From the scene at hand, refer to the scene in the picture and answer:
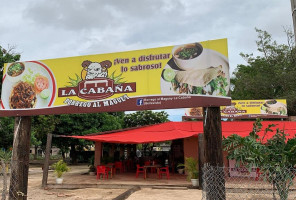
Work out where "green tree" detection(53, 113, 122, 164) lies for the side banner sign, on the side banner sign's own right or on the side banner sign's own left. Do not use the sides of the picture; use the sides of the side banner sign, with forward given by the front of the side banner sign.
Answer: on the side banner sign's own right

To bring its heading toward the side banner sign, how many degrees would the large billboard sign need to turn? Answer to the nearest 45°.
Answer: approximately 135° to its left

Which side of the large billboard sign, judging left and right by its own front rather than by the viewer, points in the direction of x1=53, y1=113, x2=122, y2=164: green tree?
back

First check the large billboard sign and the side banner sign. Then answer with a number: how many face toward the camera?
2

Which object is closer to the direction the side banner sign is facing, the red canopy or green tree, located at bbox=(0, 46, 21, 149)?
the red canopy

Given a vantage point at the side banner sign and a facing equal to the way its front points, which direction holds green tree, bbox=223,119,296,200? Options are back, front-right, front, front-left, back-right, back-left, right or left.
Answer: front

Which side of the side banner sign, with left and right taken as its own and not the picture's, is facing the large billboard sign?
front

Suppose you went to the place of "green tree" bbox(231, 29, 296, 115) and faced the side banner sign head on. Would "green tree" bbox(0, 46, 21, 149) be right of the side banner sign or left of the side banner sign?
right

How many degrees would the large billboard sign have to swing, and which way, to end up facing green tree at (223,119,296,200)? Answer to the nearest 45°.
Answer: approximately 45° to its left

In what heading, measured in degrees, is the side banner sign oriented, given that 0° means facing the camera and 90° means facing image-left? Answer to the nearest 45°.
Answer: approximately 0°

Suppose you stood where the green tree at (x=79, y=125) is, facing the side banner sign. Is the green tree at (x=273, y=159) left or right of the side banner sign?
right

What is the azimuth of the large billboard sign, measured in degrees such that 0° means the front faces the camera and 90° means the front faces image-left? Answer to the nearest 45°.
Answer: approximately 0°
